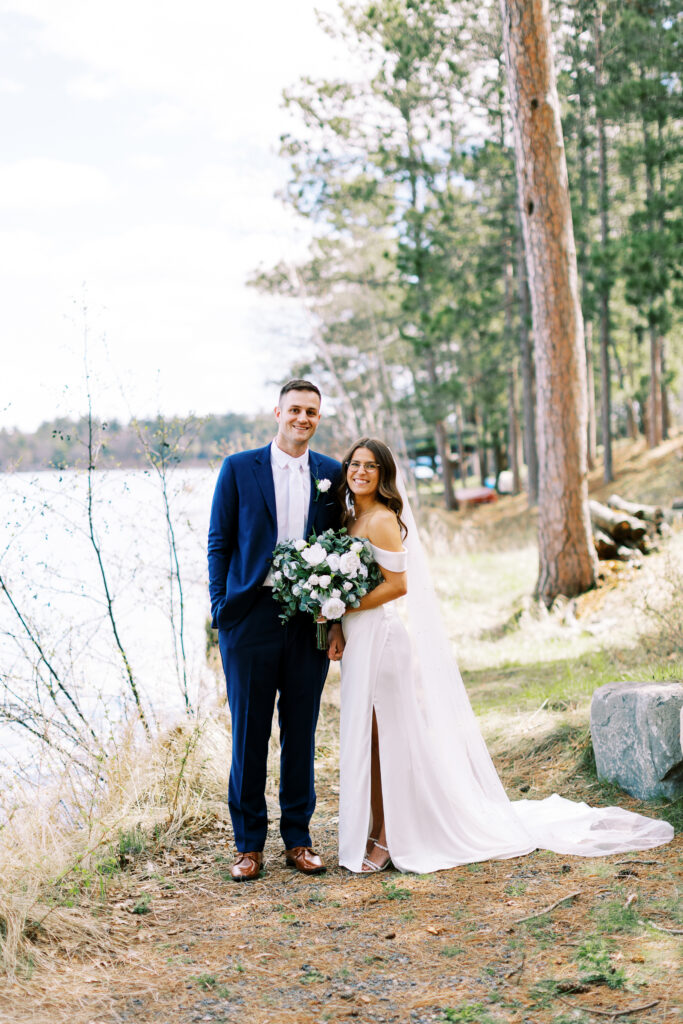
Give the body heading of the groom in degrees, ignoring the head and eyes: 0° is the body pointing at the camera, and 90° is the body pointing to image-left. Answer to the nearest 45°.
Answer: approximately 0°

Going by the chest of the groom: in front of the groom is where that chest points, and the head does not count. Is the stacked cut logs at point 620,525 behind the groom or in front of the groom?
behind

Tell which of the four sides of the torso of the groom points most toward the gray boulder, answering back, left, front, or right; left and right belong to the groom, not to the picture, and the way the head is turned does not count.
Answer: left

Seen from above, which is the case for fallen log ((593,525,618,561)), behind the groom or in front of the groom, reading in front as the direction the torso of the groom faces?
behind

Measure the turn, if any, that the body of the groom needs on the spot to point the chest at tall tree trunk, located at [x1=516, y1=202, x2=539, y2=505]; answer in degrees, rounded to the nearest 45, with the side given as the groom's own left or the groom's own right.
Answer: approximately 180°
